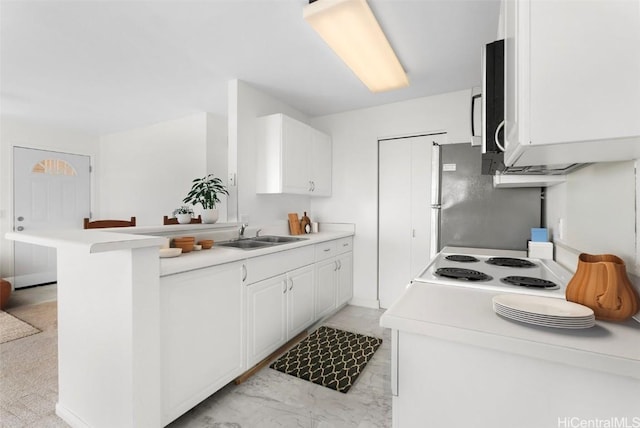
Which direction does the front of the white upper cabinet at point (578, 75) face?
to the viewer's left

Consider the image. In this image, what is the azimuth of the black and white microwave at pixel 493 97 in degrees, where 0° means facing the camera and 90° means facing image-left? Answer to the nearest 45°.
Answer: approximately 90°

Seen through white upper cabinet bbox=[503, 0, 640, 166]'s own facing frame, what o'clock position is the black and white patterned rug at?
The black and white patterned rug is roughly at 1 o'clock from the white upper cabinet.

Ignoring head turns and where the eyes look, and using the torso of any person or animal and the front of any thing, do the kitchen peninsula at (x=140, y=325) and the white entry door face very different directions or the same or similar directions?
same or similar directions

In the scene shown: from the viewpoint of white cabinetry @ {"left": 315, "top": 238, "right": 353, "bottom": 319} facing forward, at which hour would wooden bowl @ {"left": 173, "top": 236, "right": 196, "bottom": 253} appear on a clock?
The wooden bowl is roughly at 3 o'clock from the white cabinetry.

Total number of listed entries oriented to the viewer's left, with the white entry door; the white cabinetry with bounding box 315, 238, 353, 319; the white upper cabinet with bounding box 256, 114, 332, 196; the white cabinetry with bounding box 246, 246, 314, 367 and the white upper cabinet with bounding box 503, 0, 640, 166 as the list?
1

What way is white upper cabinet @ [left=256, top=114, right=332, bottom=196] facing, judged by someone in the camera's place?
facing the viewer and to the right of the viewer

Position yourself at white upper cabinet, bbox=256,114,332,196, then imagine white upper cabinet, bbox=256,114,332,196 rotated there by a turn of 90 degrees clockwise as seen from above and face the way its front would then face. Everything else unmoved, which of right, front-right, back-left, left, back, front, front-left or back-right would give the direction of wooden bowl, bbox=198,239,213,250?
front

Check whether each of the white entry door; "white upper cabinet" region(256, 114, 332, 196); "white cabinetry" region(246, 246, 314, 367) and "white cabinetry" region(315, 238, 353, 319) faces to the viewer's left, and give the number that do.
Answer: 0
